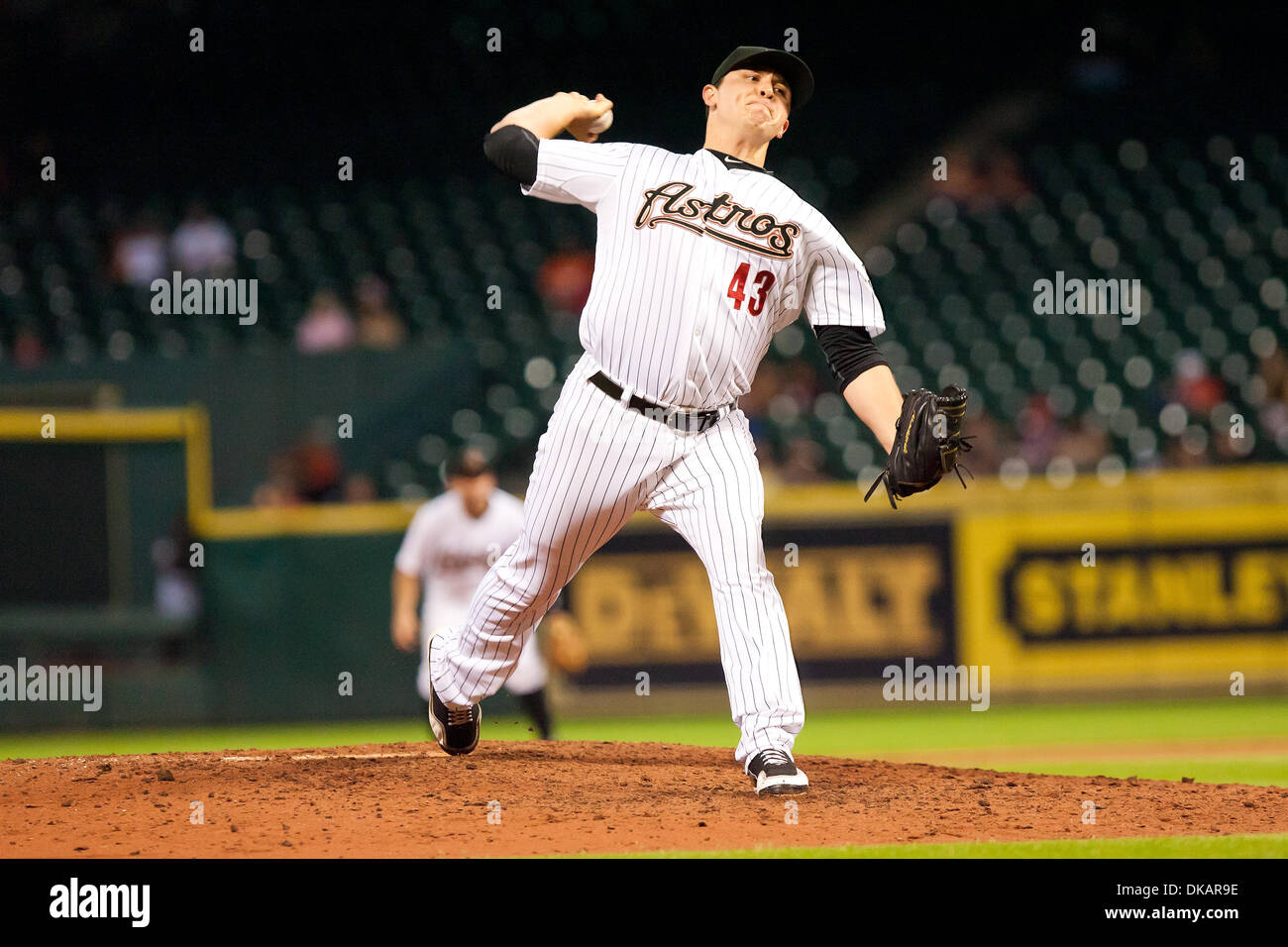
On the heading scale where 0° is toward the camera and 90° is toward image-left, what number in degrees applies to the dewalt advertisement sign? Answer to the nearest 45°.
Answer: approximately 0°

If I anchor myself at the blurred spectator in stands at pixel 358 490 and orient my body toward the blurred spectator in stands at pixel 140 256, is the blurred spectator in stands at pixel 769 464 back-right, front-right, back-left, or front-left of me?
back-right

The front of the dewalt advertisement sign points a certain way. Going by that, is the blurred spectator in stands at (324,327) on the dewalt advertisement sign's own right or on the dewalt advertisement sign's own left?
on the dewalt advertisement sign's own right

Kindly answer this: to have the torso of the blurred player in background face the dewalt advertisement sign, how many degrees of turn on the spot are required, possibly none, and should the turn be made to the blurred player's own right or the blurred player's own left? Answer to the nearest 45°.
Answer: approximately 135° to the blurred player's own left

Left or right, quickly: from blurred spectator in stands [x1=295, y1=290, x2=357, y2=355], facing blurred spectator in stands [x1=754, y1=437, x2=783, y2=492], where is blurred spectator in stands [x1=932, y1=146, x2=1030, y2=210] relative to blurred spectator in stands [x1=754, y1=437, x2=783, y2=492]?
left

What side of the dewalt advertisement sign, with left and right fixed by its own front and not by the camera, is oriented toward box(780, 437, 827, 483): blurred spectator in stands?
back

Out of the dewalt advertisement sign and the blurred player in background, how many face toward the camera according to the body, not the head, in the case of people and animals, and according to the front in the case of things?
2

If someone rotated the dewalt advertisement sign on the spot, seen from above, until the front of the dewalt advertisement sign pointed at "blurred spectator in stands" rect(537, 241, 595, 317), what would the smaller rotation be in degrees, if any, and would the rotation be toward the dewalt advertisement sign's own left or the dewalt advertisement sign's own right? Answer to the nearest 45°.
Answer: approximately 135° to the dewalt advertisement sign's own right

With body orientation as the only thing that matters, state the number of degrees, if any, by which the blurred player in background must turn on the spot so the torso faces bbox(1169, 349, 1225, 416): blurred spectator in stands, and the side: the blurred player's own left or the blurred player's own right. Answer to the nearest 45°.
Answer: approximately 135° to the blurred player's own left

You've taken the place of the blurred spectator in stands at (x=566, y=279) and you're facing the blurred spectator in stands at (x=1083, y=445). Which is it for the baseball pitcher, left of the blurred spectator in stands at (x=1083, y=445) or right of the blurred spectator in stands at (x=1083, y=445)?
right

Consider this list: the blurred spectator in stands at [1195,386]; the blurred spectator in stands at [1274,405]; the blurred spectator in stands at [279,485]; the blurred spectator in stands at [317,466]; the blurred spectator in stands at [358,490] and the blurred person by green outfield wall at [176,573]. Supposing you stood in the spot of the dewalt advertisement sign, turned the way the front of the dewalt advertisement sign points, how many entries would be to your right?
4

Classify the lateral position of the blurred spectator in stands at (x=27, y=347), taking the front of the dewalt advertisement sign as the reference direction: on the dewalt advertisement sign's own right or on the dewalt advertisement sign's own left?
on the dewalt advertisement sign's own right

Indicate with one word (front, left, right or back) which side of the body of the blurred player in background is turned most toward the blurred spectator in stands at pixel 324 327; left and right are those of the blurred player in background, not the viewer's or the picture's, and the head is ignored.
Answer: back

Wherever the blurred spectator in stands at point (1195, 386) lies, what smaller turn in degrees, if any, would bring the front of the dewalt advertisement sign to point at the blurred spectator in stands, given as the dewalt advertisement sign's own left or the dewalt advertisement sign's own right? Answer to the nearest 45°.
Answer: approximately 135° to the dewalt advertisement sign's own left
